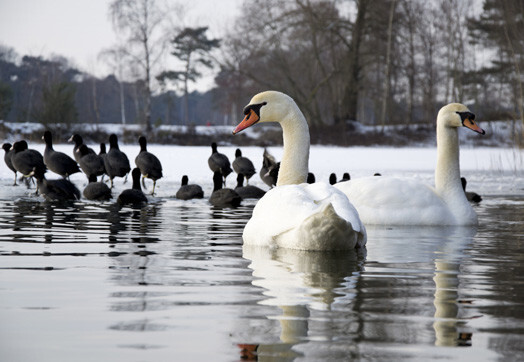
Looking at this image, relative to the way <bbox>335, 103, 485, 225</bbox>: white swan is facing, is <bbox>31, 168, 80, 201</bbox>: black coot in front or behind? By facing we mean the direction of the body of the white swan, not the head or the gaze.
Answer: behind

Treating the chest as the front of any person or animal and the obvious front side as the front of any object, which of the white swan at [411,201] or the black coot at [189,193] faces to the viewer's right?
the white swan

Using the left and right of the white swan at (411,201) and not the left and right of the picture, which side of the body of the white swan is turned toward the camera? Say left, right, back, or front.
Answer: right

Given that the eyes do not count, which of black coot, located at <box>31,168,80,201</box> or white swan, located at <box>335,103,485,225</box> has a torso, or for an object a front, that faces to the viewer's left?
the black coot

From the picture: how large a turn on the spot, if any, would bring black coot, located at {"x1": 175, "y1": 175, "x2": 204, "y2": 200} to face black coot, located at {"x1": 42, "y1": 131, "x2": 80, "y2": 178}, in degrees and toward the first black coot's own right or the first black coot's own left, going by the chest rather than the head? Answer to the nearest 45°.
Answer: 0° — it already faces it

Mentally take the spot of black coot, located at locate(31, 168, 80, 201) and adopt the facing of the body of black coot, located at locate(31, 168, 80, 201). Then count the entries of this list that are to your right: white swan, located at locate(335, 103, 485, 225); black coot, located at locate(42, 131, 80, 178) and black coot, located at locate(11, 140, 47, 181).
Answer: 2

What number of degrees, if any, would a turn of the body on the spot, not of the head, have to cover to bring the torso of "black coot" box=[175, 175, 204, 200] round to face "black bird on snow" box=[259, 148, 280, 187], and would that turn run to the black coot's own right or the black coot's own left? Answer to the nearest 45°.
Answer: approximately 90° to the black coot's own right

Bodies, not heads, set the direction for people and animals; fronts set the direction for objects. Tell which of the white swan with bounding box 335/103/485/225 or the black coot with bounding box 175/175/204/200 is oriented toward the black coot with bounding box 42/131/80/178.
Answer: the black coot with bounding box 175/175/204/200

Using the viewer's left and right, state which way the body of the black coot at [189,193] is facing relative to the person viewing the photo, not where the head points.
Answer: facing away from the viewer and to the left of the viewer

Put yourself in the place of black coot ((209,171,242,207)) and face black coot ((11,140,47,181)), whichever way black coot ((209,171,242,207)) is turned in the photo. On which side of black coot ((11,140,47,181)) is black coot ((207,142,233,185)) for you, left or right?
right

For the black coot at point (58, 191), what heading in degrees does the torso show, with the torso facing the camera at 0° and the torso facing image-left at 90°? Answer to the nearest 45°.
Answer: approximately 90°

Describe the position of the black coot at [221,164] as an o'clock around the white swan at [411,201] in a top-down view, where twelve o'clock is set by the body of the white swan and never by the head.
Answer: The black coot is roughly at 8 o'clock from the white swan.

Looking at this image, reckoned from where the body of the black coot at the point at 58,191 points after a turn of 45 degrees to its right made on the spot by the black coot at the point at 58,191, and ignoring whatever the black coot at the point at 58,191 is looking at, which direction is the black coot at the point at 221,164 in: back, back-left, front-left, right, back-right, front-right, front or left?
right

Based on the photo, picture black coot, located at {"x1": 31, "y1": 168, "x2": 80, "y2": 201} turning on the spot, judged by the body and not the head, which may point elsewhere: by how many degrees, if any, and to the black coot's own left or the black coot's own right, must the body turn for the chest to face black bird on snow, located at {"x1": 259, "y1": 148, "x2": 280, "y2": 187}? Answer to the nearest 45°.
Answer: approximately 180°

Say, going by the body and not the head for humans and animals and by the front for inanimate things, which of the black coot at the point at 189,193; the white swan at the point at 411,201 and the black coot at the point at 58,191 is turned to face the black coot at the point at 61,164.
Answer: the black coot at the point at 189,193

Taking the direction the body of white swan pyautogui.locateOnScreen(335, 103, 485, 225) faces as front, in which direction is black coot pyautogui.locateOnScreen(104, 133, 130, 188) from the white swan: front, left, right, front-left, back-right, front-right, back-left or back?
back-left

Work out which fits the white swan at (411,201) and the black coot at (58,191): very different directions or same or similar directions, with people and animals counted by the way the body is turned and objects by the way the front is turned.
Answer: very different directions
